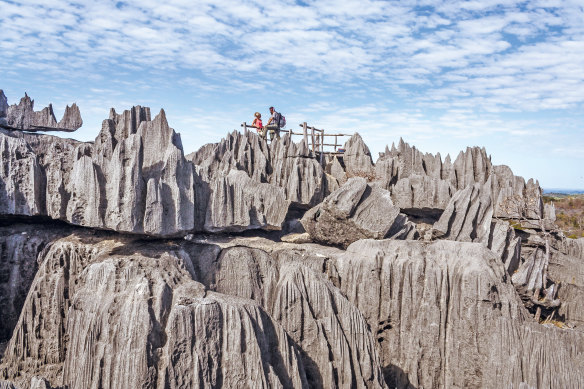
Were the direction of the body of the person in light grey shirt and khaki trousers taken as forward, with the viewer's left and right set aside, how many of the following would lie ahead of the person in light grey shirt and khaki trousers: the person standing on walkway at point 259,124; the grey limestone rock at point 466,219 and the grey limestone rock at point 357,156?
1

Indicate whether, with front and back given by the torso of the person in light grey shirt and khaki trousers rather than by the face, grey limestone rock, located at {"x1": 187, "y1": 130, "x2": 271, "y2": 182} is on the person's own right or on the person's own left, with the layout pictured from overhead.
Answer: on the person's own left

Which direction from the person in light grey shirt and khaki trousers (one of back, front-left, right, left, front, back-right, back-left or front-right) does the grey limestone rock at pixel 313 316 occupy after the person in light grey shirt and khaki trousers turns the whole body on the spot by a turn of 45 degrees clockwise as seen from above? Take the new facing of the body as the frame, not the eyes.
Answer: back-left

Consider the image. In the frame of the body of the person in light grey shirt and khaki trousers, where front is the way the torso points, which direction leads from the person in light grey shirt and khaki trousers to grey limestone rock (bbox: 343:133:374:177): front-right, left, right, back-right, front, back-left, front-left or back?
back

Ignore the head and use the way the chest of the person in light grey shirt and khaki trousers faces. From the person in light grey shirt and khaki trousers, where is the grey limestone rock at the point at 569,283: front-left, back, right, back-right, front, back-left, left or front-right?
back-left

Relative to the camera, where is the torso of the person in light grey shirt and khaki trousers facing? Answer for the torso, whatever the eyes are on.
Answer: to the viewer's left

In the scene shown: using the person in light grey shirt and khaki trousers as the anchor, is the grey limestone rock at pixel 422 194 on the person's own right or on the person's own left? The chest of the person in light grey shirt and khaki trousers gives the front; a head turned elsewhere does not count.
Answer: on the person's own left

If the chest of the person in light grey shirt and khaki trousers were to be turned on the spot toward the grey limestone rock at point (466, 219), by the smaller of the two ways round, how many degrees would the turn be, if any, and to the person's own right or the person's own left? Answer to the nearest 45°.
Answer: approximately 135° to the person's own left

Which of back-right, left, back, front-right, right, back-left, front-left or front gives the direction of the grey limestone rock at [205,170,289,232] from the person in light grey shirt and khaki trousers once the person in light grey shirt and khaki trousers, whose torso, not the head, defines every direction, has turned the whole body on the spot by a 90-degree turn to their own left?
front

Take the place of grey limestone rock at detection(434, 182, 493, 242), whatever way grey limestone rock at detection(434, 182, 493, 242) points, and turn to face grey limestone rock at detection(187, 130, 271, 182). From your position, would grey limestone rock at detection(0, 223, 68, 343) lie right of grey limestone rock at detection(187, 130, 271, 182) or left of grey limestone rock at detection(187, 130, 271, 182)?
left

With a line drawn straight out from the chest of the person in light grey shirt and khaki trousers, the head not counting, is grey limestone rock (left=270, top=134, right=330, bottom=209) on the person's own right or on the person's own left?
on the person's own left
